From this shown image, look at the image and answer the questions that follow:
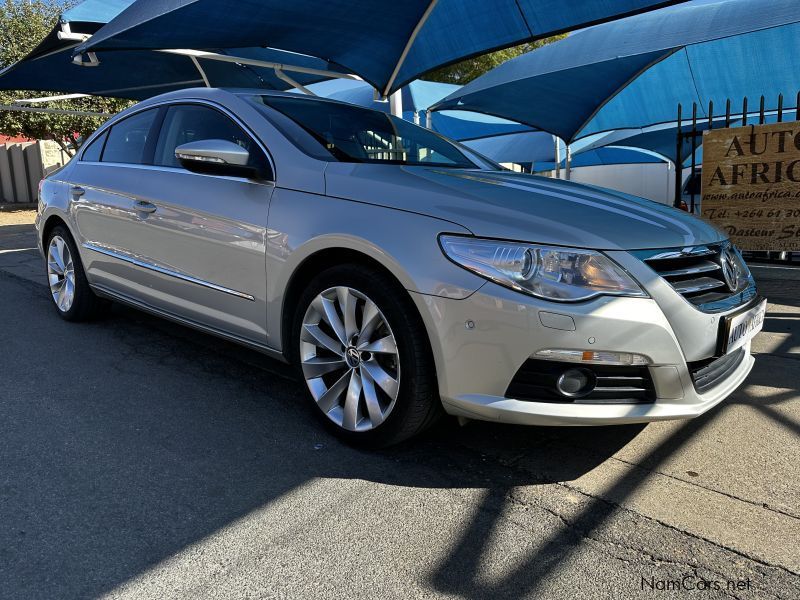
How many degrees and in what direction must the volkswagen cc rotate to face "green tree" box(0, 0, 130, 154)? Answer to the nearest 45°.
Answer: approximately 180°

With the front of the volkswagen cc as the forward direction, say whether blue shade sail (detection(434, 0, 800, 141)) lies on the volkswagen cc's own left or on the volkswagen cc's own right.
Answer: on the volkswagen cc's own left

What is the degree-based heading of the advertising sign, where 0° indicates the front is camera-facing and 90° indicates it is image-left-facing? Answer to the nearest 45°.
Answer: approximately 0°

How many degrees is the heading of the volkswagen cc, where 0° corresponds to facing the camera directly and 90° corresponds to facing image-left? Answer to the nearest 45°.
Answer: approximately 315°
